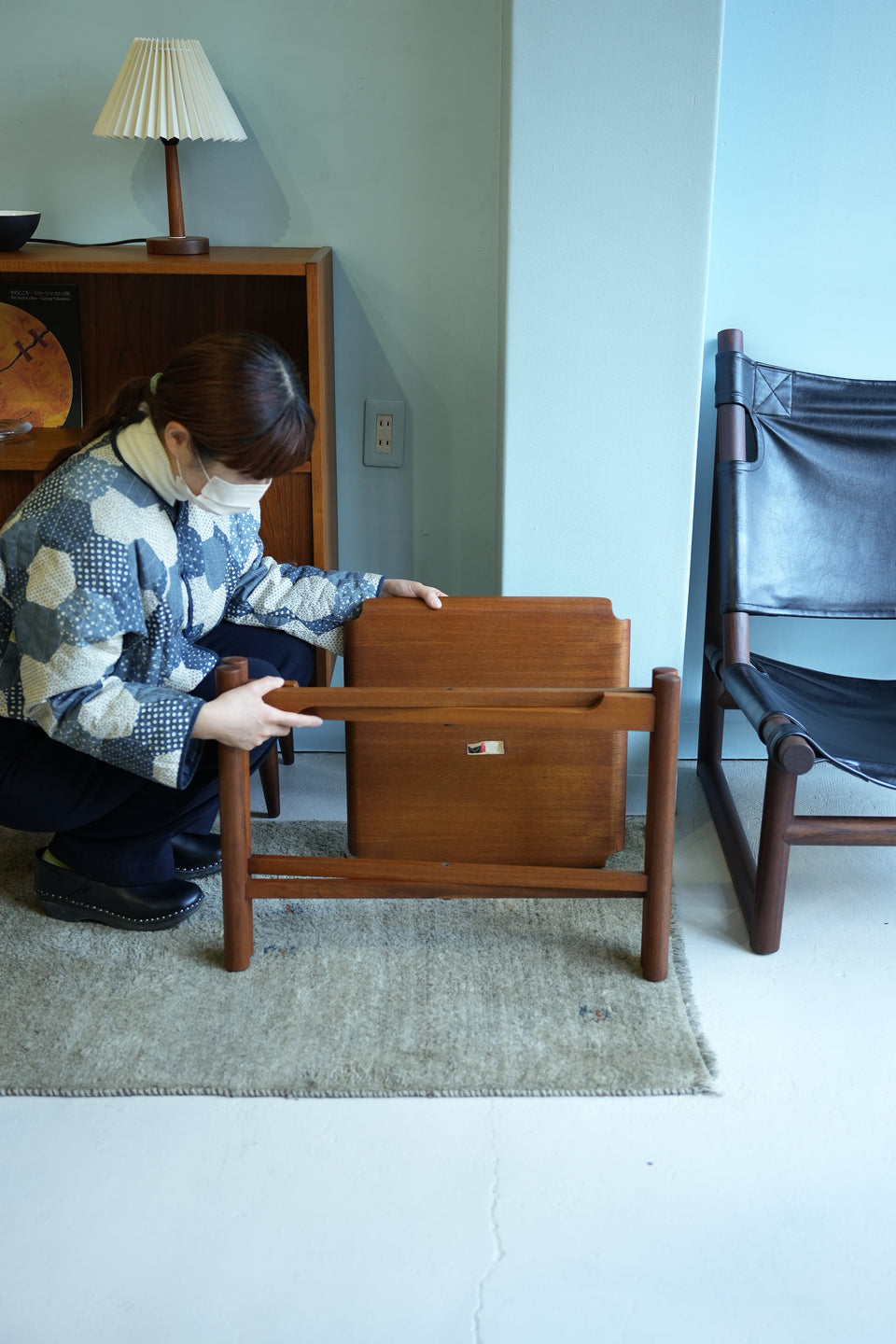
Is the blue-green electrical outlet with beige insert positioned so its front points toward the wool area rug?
yes

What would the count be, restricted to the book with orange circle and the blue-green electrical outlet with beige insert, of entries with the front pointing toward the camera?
2

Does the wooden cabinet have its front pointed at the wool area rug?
yes

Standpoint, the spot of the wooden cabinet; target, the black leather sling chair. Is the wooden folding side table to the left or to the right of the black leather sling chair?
right

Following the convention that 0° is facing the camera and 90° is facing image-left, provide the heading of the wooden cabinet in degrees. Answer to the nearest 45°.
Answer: approximately 0°

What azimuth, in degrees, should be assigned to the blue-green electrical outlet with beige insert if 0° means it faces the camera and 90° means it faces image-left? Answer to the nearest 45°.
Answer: approximately 0°

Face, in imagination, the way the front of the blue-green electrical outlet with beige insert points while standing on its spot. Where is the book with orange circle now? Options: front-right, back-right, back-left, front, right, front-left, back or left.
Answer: right
